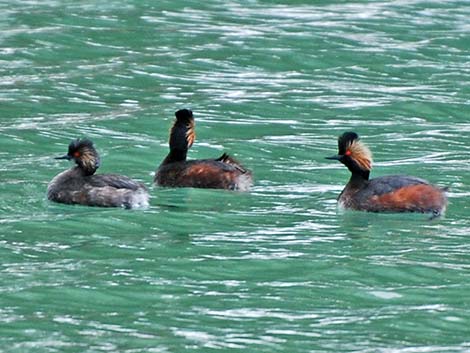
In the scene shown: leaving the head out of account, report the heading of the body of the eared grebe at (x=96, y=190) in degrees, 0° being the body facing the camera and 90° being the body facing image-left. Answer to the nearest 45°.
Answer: approximately 90°

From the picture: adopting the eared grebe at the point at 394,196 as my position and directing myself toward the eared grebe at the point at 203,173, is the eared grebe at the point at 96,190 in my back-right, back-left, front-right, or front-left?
front-left

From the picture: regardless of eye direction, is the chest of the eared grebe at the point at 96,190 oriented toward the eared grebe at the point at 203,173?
no

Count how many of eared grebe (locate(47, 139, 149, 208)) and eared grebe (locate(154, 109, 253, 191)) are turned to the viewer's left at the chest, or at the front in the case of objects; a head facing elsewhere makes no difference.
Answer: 2

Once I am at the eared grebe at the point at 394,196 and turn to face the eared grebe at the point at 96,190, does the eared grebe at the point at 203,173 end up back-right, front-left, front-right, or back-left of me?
front-right

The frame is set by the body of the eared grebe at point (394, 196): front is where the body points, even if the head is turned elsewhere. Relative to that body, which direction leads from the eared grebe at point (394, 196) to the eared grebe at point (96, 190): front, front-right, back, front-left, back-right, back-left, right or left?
front

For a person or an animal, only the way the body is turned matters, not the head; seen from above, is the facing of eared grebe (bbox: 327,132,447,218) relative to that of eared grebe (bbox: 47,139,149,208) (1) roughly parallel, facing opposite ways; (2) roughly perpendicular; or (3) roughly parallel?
roughly parallel

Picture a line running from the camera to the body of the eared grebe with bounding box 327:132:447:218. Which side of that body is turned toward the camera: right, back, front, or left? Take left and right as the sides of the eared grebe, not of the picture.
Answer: left

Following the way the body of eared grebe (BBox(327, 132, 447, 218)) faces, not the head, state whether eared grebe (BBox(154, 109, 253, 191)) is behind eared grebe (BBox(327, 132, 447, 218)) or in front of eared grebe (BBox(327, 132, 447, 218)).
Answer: in front

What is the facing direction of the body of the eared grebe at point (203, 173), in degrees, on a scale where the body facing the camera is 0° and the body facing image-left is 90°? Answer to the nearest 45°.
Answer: approximately 90°

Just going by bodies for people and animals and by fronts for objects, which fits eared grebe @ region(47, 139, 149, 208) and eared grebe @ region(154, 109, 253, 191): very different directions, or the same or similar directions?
same or similar directions

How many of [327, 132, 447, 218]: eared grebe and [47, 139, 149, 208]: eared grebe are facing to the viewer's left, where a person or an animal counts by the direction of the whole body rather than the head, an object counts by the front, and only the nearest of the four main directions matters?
2

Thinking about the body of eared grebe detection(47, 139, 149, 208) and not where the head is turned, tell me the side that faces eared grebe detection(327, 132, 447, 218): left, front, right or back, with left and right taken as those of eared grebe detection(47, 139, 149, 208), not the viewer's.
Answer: back

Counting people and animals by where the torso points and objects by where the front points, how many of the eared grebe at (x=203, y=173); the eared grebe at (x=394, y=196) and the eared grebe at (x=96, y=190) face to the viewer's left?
3
